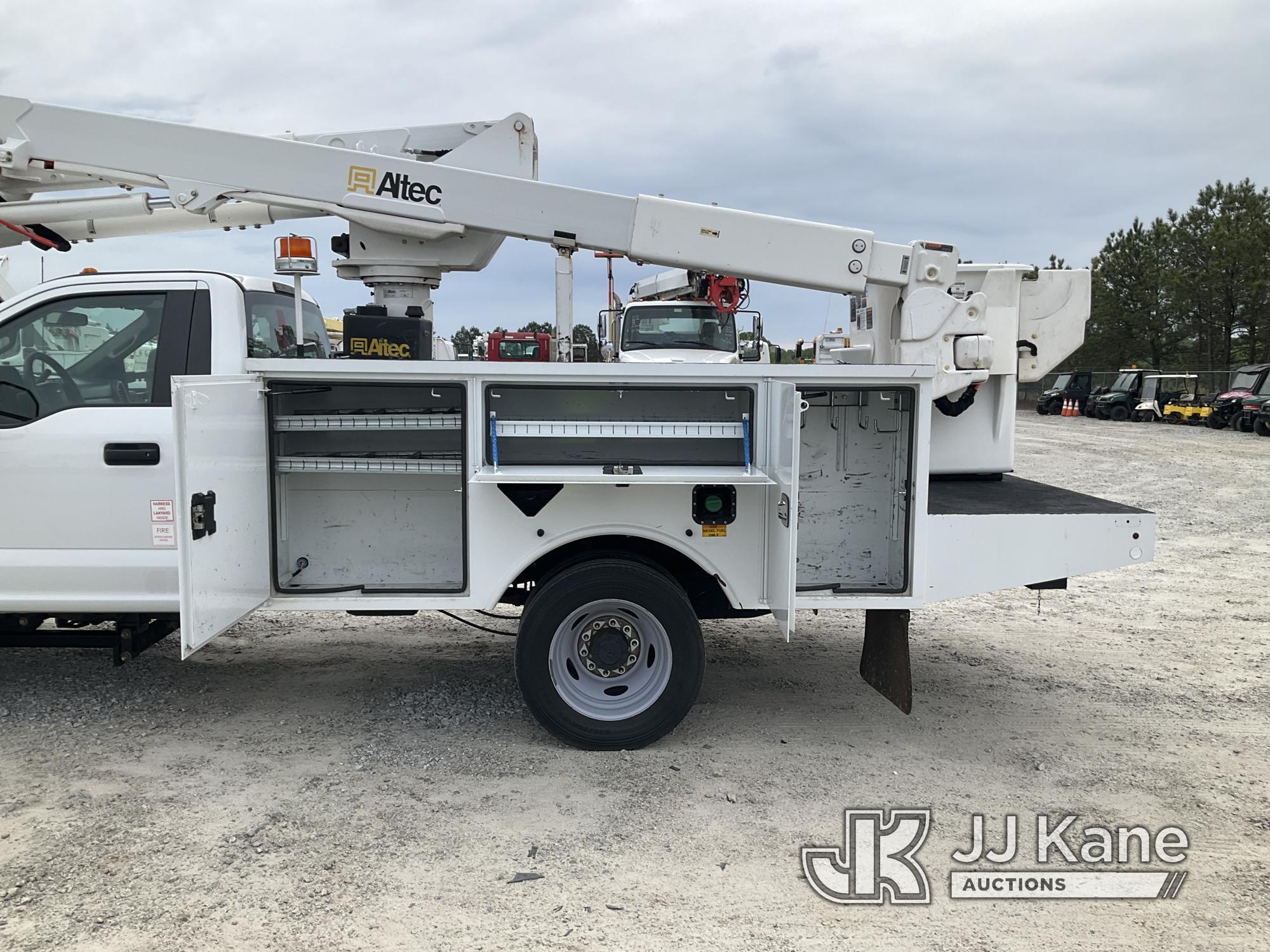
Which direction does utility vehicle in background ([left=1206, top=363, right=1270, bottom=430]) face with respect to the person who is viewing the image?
facing the viewer and to the left of the viewer

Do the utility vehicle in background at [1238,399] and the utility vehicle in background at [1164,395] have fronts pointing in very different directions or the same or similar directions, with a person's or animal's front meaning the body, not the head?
same or similar directions

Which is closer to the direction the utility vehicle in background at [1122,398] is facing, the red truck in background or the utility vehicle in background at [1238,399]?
the red truck in background

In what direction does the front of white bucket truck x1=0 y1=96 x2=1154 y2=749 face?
to the viewer's left

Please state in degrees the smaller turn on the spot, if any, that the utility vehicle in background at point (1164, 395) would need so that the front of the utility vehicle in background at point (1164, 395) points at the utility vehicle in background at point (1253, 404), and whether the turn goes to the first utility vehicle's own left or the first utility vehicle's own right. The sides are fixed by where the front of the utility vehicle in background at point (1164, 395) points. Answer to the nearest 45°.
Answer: approximately 45° to the first utility vehicle's own left

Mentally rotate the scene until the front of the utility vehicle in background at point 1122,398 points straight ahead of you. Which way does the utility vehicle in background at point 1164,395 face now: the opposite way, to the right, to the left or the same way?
the same way

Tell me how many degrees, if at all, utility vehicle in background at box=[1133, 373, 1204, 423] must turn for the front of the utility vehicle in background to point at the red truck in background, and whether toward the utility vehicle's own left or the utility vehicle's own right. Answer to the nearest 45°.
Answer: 0° — it already faces it

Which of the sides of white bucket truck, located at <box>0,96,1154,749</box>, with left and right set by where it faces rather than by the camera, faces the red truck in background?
right

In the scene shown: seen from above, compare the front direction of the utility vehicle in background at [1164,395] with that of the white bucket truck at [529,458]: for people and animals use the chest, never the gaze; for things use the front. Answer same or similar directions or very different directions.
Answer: same or similar directions

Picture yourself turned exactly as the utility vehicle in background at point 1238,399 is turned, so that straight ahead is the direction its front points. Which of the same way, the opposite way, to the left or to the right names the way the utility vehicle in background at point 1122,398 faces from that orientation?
the same way

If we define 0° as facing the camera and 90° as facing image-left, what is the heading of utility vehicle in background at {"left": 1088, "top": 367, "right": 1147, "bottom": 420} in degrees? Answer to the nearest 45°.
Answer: approximately 45°

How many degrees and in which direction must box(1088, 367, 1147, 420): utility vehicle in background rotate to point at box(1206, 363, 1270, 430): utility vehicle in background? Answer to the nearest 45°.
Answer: approximately 90° to its left

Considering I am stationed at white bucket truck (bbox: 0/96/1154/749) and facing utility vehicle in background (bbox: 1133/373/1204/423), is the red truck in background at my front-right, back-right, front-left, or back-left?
front-left
